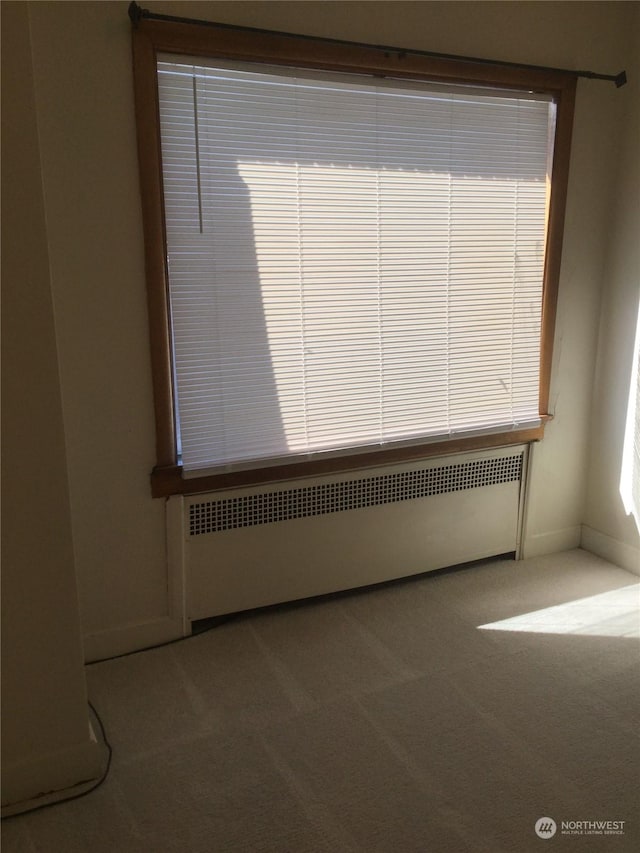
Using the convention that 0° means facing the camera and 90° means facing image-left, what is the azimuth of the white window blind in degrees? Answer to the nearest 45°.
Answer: approximately 315°

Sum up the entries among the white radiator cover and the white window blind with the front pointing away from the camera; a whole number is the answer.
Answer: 0

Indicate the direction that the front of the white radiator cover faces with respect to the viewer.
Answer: facing the viewer and to the right of the viewer

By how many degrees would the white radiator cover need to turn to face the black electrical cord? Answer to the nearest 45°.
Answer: approximately 90° to its right
